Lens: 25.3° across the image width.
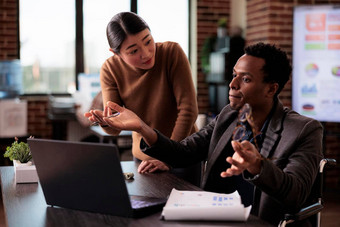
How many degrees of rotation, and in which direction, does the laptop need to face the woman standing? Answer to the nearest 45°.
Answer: approximately 45° to its left

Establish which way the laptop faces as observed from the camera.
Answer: facing away from the viewer and to the right of the viewer

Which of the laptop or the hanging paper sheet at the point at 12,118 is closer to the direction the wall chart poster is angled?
the laptop

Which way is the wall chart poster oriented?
toward the camera

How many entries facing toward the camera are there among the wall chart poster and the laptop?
1

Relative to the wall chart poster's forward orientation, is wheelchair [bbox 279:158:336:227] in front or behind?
in front

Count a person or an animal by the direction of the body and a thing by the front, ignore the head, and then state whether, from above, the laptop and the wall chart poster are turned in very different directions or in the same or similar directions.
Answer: very different directions

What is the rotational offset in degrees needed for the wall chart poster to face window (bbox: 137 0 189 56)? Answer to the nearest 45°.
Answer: approximately 135° to its right

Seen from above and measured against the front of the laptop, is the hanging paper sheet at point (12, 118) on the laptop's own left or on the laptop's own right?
on the laptop's own left

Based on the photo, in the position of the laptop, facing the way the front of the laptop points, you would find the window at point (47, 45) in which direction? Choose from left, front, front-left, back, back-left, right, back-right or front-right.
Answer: front-left

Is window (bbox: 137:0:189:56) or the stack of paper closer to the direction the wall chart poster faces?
the stack of paper
